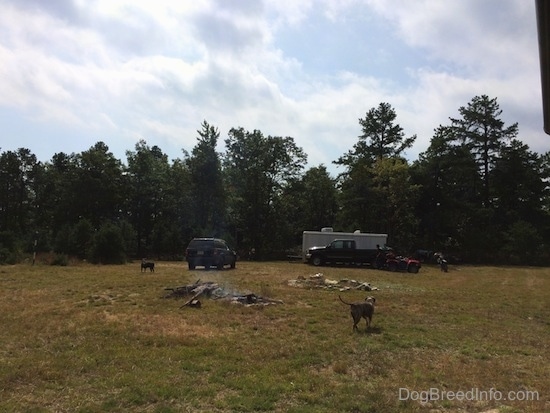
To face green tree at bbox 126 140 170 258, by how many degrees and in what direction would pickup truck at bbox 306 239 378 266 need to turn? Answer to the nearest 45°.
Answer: approximately 45° to its right

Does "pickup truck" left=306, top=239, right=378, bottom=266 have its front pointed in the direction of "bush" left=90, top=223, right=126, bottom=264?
yes

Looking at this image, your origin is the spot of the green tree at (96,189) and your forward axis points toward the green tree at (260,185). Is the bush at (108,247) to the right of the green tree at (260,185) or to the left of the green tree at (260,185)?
right

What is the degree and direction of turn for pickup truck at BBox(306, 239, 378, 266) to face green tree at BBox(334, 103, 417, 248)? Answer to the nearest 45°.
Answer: approximately 90° to its right

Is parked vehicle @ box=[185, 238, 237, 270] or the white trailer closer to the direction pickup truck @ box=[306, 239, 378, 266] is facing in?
the parked vehicle

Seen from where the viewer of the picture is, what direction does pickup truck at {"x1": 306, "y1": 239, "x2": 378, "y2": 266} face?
facing to the left of the viewer

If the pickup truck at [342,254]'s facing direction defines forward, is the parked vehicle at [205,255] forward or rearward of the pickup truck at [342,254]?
forward
